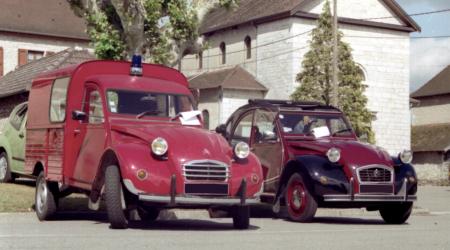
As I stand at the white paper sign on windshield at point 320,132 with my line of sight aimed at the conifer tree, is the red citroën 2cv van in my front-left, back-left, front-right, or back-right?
back-left

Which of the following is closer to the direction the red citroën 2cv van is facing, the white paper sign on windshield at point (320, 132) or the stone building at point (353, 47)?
the white paper sign on windshield

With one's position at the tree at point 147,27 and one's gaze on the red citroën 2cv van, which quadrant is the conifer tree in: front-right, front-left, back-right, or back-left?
back-left

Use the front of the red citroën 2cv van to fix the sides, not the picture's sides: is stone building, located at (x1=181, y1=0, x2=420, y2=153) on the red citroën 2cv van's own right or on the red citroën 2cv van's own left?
on the red citroën 2cv van's own left

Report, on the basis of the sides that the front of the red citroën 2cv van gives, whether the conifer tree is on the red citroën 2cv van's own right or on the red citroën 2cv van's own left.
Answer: on the red citroën 2cv van's own left

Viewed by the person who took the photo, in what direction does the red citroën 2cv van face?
facing the viewer and to the right of the viewer

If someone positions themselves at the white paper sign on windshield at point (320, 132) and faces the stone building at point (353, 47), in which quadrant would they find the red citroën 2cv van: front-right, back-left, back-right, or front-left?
back-left

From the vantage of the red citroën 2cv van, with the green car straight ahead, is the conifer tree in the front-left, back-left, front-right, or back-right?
front-right

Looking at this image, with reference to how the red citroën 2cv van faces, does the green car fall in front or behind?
behind

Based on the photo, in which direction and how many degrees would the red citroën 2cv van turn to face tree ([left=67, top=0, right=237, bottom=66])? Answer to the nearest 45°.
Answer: approximately 135° to its left
